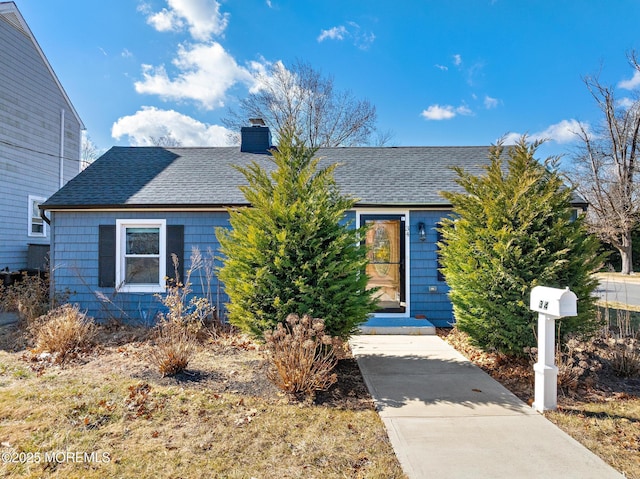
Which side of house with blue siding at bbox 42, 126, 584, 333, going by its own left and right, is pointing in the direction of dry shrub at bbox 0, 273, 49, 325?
right

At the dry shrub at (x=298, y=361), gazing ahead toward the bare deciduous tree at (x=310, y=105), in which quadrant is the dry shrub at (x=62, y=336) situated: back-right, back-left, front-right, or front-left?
front-left

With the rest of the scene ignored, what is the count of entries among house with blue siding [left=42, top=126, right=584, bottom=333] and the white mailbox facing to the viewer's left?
0

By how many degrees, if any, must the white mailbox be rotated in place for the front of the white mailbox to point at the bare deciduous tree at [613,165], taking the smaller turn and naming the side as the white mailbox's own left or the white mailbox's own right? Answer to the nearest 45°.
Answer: approximately 135° to the white mailbox's own left

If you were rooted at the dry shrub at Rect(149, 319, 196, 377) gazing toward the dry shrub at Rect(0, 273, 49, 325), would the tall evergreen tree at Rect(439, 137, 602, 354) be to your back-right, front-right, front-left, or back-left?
back-right

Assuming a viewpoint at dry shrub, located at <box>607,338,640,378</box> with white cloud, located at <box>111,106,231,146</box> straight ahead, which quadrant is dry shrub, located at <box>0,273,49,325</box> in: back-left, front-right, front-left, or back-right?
front-left

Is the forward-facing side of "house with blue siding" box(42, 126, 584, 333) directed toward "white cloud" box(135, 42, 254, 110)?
no

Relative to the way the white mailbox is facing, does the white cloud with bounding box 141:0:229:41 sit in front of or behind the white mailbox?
behind

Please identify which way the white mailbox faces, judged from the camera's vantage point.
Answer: facing the viewer and to the right of the viewer

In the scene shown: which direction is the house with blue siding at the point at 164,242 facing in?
toward the camera
